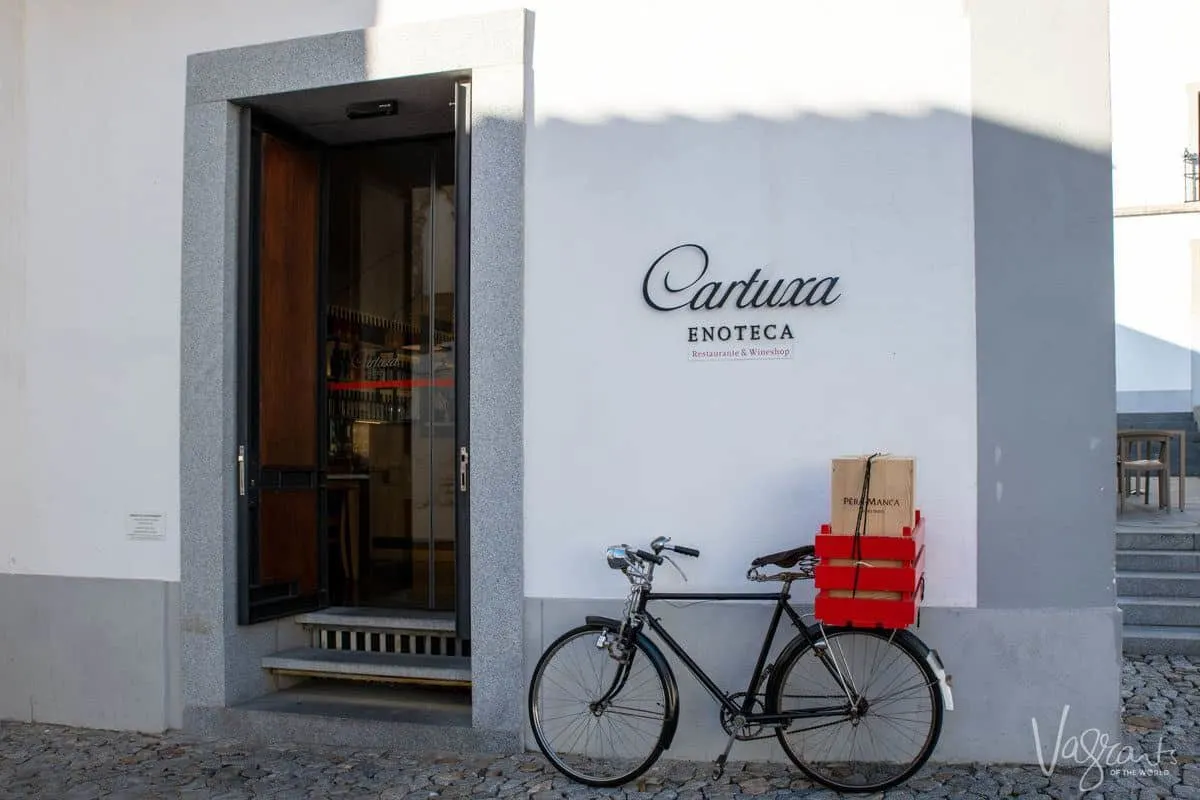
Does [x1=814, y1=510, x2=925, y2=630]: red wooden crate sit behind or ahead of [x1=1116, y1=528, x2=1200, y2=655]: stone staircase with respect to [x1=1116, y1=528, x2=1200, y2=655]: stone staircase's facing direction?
ahead

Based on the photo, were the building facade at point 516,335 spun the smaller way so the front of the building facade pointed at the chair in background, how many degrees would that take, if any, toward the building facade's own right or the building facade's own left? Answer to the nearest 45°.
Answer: approximately 135° to the building facade's own left

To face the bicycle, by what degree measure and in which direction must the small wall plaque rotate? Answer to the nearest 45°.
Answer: approximately 45° to its left

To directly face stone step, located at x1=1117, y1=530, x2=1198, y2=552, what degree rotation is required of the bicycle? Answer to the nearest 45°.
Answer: approximately 135° to its right

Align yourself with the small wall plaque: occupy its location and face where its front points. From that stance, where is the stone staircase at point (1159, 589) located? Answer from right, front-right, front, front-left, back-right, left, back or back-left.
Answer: left

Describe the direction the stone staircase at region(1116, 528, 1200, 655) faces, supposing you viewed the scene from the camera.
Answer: facing the viewer

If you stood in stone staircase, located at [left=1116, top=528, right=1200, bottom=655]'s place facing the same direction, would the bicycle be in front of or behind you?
in front

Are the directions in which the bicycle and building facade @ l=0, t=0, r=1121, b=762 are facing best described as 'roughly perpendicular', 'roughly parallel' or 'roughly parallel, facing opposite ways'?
roughly perpendicular

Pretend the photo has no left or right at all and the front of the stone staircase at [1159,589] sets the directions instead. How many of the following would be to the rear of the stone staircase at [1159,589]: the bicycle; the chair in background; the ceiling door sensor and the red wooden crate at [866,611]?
1

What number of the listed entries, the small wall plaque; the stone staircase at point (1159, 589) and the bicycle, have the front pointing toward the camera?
2

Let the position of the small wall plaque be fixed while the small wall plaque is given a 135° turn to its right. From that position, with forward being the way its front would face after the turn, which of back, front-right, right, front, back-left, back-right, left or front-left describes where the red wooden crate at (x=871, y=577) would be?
back

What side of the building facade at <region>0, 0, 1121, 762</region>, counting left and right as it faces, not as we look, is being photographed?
front

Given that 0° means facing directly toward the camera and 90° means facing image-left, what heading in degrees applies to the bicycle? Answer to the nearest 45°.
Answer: approximately 90°

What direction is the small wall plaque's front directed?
toward the camera
